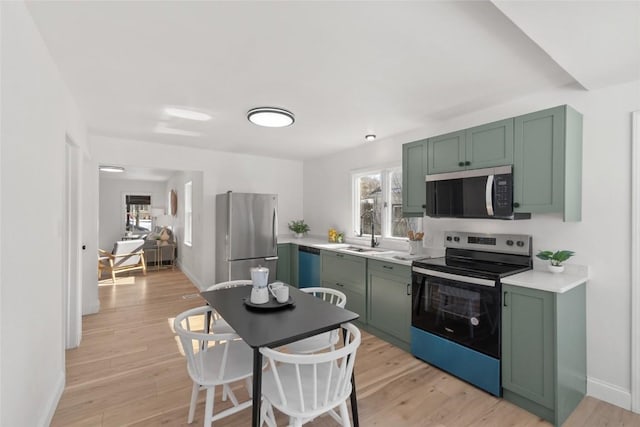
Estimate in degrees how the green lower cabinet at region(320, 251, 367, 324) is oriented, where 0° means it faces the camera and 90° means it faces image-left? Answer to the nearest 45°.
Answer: approximately 45°

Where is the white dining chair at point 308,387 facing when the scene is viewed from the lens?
facing away from the viewer and to the left of the viewer

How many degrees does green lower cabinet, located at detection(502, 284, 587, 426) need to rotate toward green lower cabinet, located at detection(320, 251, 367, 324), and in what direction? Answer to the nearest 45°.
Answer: approximately 45° to its right
